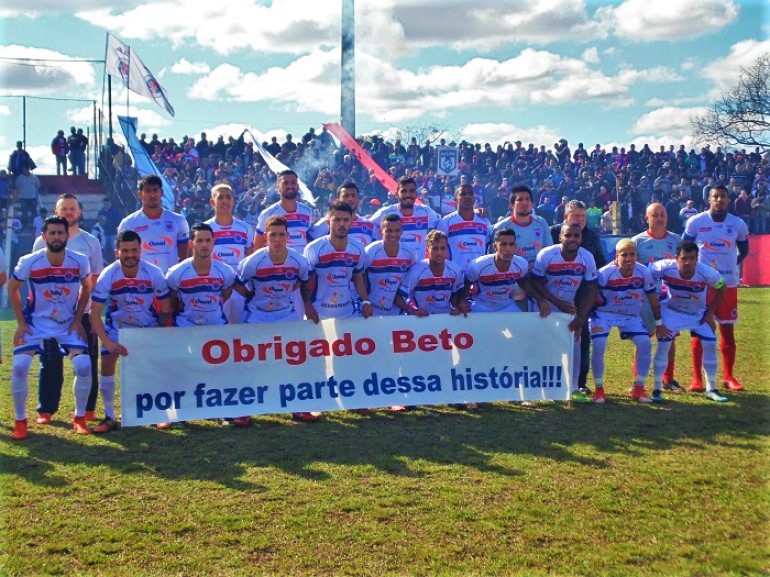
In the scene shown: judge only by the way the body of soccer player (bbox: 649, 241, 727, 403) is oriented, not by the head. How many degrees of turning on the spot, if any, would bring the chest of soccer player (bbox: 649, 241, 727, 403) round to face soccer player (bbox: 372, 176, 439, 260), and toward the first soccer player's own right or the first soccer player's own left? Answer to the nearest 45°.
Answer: approximately 90° to the first soccer player's own right

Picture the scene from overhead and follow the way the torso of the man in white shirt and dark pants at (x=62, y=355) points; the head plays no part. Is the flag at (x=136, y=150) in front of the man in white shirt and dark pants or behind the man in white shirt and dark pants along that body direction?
behind

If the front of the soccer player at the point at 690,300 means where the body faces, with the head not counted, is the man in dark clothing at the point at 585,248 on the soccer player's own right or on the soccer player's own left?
on the soccer player's own right

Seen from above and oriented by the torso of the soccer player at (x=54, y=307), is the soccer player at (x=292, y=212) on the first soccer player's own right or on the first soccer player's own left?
on the first soccer player's own left

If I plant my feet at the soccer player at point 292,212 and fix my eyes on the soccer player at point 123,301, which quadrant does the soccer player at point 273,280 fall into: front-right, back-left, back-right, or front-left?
front-left

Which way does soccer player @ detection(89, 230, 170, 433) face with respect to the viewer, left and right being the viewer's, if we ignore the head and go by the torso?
facing the viewer

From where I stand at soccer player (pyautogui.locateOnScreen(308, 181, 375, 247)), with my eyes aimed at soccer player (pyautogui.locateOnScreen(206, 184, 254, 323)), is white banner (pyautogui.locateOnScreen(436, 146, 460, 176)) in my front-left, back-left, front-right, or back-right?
back-right

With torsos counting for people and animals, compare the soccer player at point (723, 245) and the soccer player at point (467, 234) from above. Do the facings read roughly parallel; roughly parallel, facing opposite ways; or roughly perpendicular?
roughly parallel

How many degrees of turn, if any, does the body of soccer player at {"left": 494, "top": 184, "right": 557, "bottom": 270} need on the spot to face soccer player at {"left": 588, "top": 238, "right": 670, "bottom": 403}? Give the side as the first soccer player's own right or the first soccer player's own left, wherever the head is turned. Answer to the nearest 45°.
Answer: approximately 45° to the first soccer player's own left

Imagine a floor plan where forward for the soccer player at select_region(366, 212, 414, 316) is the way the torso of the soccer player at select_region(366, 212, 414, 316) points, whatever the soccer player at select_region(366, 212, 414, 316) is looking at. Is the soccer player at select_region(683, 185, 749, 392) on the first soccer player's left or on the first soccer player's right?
on the first soccer player's left

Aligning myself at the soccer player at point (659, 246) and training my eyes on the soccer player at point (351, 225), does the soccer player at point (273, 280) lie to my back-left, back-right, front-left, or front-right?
front-left

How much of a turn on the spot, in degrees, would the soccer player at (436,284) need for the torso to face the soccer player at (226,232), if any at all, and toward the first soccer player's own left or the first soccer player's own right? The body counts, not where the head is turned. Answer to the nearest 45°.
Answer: approximately 90° to the first soccer player's own right

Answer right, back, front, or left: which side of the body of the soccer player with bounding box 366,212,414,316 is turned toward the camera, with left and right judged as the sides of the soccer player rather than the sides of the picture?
front
